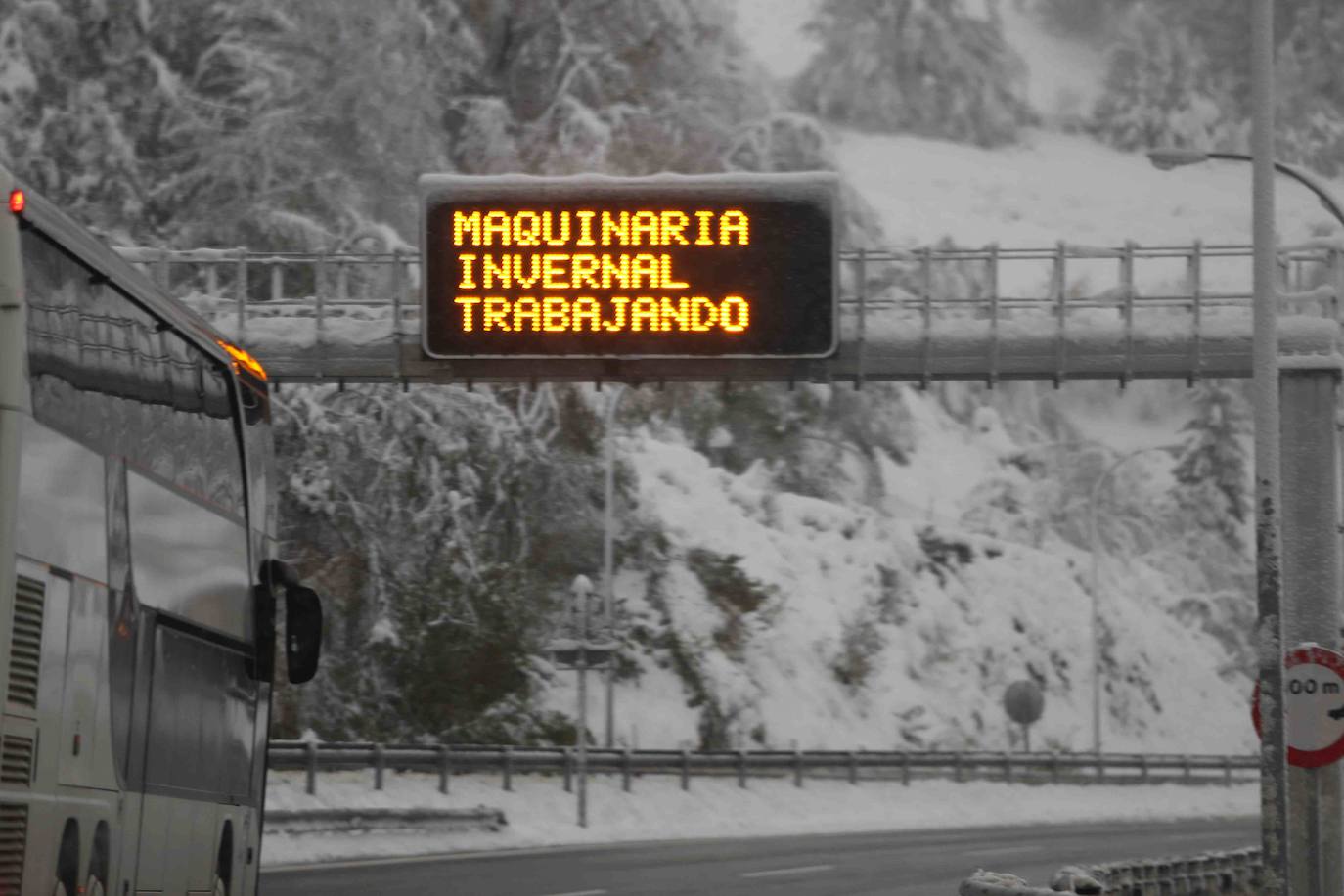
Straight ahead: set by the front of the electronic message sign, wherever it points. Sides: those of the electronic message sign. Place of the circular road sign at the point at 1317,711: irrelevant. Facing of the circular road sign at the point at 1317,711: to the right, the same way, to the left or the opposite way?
the same way

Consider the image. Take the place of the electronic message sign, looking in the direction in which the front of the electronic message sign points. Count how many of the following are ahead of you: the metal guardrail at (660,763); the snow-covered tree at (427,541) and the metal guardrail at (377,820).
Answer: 0

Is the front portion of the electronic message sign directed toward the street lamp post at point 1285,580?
no

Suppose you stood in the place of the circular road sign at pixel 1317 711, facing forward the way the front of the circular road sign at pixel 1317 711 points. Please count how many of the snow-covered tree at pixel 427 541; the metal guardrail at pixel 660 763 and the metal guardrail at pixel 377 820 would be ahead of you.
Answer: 0

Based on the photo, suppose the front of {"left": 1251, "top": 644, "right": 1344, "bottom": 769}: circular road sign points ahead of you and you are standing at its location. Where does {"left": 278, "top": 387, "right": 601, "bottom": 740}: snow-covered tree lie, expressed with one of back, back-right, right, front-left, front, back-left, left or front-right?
back-right

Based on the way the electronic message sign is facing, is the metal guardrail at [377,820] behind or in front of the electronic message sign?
behind

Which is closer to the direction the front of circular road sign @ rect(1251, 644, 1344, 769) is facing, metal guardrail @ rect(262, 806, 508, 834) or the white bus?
the white bus

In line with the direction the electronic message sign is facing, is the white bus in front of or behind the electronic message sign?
in front

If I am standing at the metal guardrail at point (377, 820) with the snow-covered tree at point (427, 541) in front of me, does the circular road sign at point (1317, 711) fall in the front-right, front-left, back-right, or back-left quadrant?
back-right

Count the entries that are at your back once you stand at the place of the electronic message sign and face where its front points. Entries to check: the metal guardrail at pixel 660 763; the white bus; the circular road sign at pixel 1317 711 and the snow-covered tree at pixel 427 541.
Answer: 2

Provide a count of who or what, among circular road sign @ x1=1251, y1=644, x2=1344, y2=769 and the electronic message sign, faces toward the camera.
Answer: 2

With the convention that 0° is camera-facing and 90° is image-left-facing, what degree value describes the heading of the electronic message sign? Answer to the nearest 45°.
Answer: approximately 0°

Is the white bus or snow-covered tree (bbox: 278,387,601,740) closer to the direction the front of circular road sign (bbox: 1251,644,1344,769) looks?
the white bus

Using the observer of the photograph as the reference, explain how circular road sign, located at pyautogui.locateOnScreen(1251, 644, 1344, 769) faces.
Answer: facing the viewer

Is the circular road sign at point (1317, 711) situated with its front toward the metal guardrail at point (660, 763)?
no
